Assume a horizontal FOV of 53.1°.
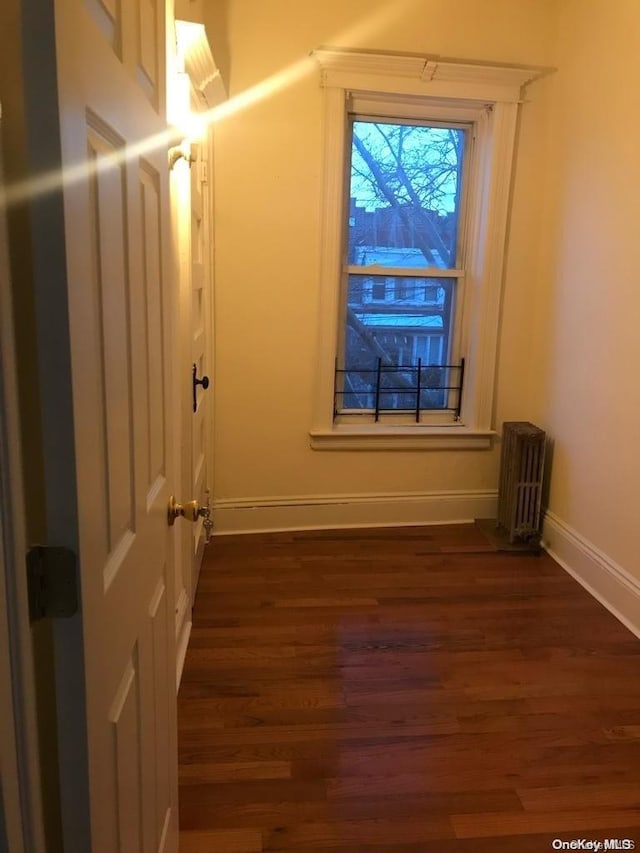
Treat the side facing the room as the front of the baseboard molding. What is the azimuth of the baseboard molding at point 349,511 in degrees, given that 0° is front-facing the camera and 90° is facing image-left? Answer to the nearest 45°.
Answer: approximately 0°

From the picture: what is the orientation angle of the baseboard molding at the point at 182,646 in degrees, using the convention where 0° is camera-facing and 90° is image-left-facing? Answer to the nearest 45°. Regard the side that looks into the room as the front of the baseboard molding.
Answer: approximately 270°

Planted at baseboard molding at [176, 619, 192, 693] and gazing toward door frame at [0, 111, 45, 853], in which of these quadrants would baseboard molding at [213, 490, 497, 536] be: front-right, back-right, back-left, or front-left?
back-left

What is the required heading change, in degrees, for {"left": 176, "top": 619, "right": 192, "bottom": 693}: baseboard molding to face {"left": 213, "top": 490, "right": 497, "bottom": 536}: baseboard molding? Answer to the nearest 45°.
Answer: approximately 45° to its left

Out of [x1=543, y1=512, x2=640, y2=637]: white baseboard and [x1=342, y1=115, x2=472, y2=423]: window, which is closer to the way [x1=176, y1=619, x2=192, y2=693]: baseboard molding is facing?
the white baseboard

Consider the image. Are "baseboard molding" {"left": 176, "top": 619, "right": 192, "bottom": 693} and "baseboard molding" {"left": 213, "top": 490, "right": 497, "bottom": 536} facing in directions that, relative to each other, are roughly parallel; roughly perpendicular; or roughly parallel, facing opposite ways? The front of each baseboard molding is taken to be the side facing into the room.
roughly perpendicular

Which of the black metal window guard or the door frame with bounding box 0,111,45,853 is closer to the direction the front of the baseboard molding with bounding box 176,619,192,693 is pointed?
the black metal window guard

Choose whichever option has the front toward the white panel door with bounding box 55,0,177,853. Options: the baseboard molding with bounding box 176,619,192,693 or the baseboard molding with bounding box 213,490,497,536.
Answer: the baseboard molding with bounding box 213,490,497,536

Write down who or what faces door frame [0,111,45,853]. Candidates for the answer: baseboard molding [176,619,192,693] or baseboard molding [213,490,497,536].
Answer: baseboard molding [213,490,497,536]

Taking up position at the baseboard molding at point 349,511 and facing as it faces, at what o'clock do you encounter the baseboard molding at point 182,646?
the baseboard molding at point 182,646 is roughly at 1 o'clock from the baseboard molding at point 349,511.

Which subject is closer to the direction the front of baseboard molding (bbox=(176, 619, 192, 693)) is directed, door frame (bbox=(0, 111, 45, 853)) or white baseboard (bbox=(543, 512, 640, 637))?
the white baseboard

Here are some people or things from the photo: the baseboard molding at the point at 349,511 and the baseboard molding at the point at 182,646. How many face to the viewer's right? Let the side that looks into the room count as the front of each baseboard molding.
1
